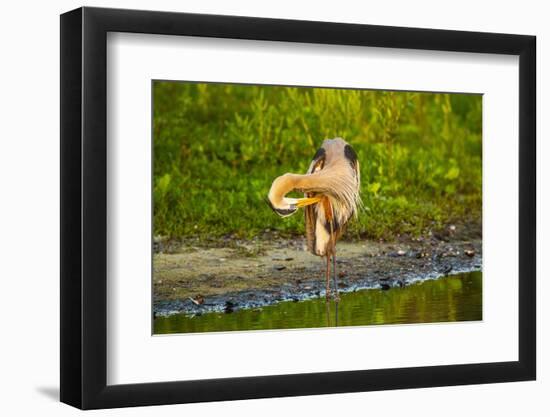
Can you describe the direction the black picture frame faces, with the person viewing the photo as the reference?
facing the viewer and to the right of the viewer
